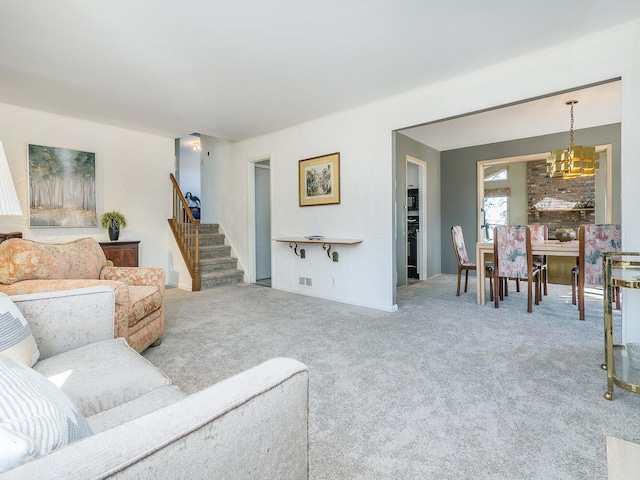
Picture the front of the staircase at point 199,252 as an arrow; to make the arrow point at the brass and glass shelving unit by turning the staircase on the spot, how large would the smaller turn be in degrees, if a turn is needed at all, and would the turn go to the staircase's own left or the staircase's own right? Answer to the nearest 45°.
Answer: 0° — it already faces it

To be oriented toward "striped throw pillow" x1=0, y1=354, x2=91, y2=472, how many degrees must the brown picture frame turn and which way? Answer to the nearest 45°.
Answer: approximately 45° to its left

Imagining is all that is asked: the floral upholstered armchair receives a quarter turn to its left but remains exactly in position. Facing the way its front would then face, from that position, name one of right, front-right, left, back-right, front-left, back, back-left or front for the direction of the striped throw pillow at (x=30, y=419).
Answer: back-right

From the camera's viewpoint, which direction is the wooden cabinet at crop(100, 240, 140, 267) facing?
toward the camera

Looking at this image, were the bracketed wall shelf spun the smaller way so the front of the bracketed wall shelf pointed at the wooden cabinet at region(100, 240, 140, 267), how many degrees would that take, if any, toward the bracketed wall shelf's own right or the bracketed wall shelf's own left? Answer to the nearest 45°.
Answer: approximately 45° to the bracketed wall shelf's own right

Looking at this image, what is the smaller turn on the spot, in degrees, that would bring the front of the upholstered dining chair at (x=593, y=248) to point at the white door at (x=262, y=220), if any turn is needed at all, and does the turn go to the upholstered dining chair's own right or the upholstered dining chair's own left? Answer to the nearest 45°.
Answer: approximately 45° to the upholstered dining chair's own left

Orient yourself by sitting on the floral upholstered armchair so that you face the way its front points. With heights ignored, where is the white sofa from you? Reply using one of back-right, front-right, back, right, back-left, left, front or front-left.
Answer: front-right

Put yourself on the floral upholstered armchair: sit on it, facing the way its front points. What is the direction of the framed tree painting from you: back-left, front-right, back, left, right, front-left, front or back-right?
back-left

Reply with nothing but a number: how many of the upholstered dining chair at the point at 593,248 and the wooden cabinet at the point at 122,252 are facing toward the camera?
1

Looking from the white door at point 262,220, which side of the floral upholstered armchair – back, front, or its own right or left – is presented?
left

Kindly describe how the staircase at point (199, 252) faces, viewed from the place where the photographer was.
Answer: facing the viewer and to the right of the viewer

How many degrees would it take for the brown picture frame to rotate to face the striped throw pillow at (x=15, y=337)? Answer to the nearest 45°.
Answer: approximately 45° to its left

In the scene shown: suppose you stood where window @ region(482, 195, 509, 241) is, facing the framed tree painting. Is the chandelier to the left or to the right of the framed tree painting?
left

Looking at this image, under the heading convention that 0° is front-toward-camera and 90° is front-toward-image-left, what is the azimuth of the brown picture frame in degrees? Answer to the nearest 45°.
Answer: approximately 45°
